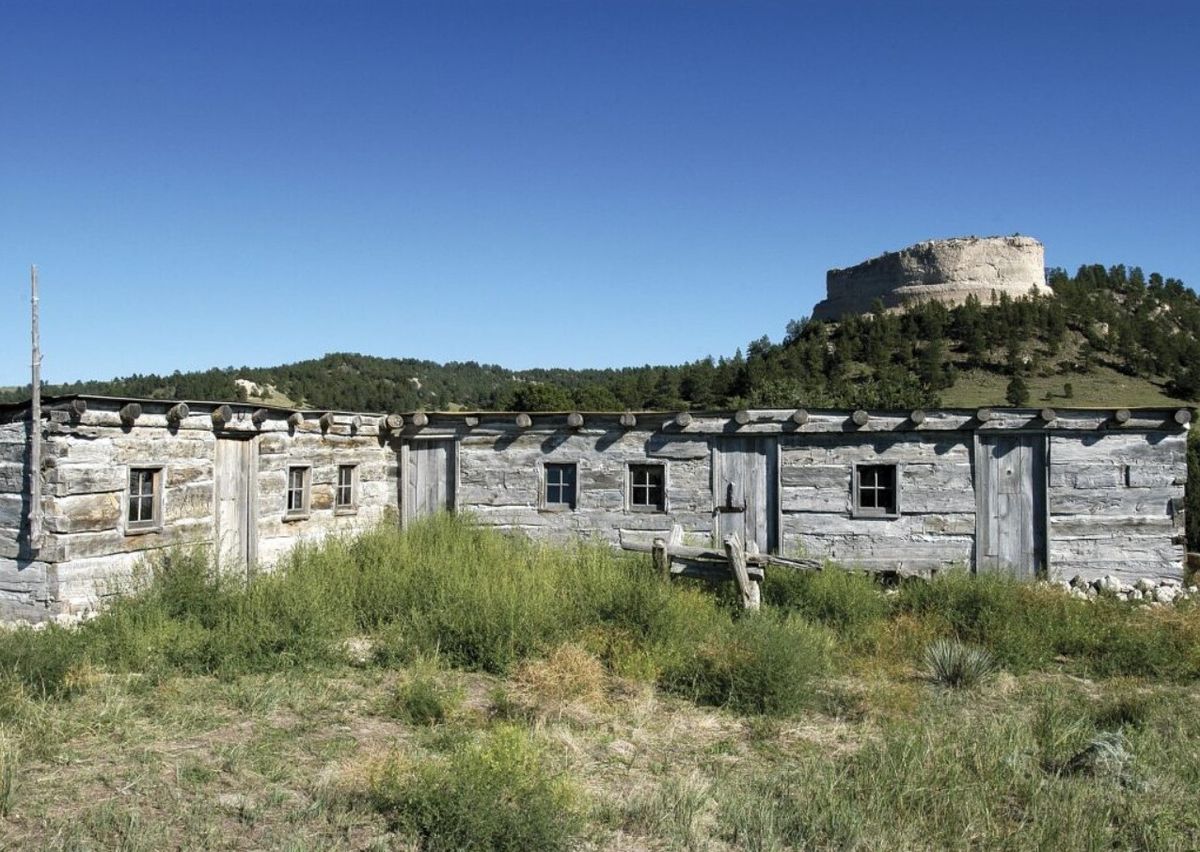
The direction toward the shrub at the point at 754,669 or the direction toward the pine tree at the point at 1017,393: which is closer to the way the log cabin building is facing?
the shrub

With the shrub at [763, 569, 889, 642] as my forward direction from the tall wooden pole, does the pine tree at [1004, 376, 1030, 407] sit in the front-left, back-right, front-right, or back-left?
front-left

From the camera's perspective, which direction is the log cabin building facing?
toward the camera

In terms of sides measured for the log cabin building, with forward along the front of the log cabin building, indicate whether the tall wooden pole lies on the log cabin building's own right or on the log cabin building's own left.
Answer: on the log cabin building's own right

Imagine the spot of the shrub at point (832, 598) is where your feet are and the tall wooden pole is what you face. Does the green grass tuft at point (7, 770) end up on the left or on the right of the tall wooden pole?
left

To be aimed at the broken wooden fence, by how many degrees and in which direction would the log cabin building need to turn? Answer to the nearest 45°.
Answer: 0° — it already faces it

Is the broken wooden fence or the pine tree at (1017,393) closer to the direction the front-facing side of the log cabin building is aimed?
the broken wooden fence

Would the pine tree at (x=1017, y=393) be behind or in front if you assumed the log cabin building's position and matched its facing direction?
behind

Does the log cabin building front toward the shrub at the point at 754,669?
yes

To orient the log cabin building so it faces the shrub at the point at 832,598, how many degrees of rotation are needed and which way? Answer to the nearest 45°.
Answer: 0° — it already faces it

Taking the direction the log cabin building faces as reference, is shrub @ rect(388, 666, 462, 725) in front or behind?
in front

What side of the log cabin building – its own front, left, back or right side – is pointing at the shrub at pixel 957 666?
front
